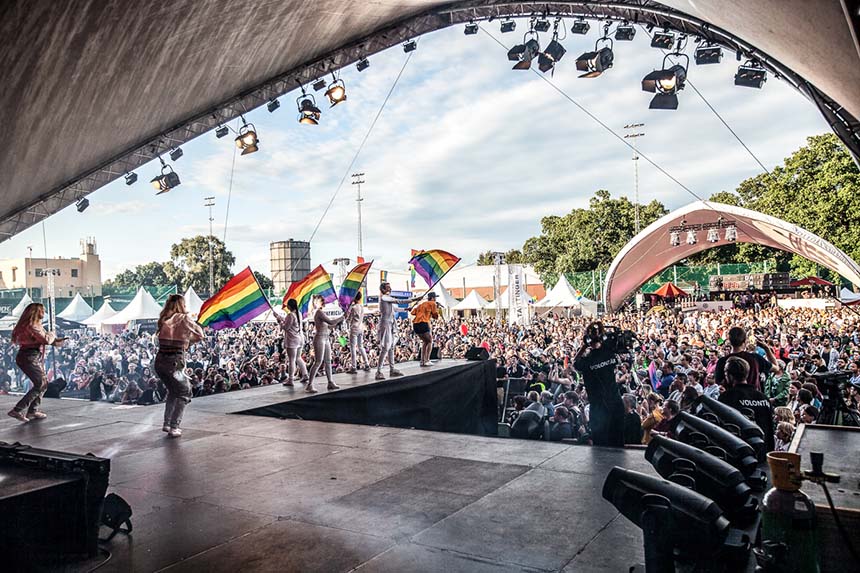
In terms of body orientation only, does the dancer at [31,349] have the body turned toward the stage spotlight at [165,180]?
no

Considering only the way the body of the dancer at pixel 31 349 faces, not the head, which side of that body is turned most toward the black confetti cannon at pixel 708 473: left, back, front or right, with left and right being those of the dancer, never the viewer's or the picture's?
right

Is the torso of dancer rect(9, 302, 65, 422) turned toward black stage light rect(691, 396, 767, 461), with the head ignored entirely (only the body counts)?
no

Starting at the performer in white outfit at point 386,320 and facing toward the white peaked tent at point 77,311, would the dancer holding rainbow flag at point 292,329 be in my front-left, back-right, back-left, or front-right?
front-left

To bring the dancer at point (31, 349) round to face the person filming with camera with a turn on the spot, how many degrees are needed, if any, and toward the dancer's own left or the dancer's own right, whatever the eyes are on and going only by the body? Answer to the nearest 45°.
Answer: approximately 45° to the dancer's own right

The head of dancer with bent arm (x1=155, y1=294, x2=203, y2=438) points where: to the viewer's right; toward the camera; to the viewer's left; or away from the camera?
away from the camera

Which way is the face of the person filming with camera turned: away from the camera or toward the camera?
away from the camera
